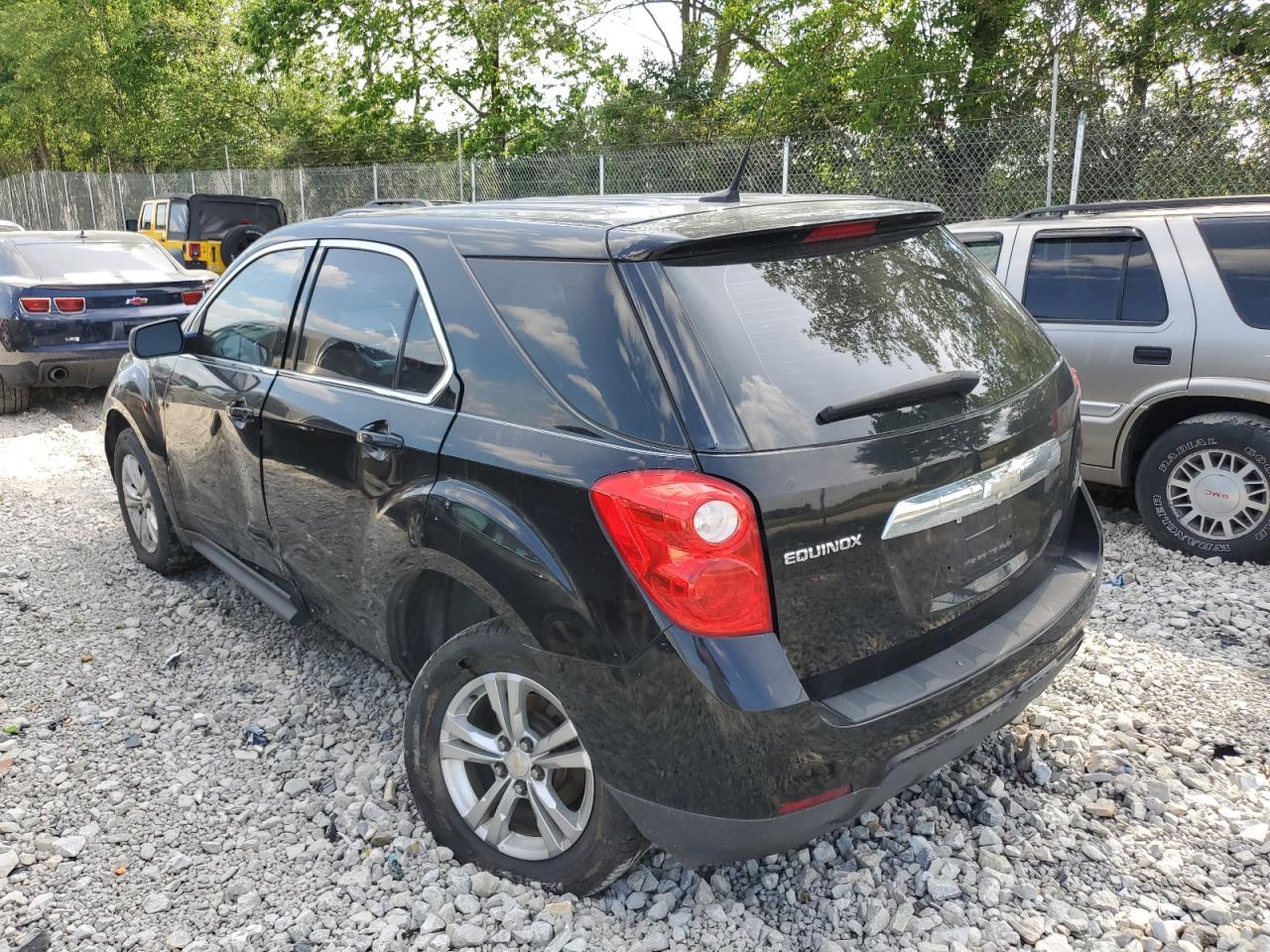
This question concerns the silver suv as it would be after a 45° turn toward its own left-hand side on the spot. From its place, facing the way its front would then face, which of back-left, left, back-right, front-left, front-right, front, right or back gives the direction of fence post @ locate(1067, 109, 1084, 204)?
back-right

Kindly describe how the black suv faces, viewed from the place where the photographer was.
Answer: facing away from the viewer and to the left of the viewer

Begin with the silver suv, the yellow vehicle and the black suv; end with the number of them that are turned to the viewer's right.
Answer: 0

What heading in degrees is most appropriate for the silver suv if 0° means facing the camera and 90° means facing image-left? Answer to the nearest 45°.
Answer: approximately 90°

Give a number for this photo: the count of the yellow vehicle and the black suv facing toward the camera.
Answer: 0

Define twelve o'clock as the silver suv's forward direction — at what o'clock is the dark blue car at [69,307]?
The dark blue car is roughly at 12 o'clock from the silver suv.

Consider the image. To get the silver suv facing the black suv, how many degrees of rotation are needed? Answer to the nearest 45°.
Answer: approximately 90° to its left

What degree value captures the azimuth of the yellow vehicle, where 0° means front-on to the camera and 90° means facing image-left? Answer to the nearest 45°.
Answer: approximately 135°

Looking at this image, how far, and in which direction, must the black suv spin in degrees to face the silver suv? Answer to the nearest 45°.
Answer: approximately 90° to its right

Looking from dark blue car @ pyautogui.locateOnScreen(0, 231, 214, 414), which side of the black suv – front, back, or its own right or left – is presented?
front

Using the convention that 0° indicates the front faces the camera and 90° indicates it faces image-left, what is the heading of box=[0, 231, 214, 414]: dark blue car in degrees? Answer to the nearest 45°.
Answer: approximately 135°

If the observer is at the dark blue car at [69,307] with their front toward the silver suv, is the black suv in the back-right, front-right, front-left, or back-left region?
front-right

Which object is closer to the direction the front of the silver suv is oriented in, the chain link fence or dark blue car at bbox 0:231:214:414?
the dark blue car
